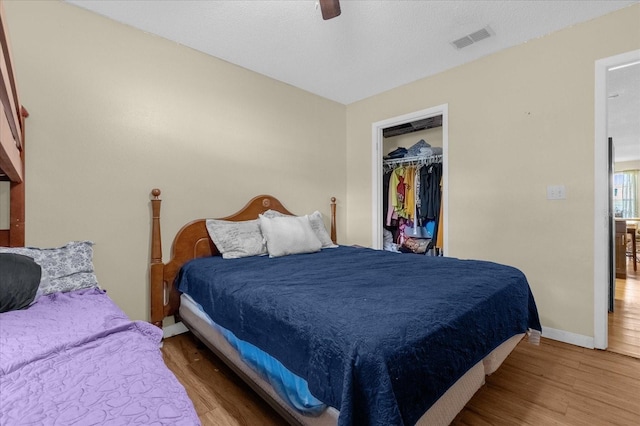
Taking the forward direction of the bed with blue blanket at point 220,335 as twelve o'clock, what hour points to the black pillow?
The black pillow is roughly at 3 o'clock from the bed with blue blanket.

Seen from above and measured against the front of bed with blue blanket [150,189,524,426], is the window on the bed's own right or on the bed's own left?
on the bed's own left

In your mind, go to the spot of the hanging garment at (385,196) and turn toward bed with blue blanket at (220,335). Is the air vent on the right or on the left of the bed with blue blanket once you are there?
left

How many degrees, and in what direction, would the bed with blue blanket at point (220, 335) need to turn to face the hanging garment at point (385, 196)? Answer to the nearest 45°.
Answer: approximately 90° to its left

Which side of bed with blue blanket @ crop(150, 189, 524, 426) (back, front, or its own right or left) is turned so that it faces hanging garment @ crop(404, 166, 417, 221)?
left

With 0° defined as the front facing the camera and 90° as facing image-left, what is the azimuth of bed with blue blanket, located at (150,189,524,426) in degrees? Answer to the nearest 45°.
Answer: approximately 315°
